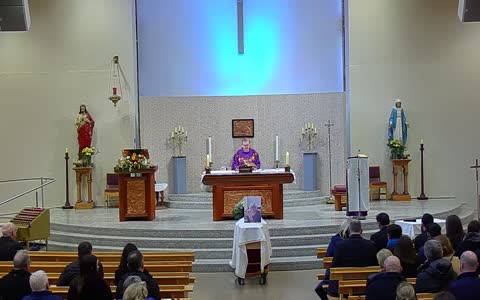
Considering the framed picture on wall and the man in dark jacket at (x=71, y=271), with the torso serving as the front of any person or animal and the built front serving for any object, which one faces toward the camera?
the framed picture on wall

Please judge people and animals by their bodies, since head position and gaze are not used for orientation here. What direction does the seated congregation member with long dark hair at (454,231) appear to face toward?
away from the camera

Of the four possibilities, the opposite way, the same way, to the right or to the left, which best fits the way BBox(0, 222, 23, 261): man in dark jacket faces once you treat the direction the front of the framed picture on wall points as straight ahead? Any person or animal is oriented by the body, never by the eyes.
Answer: the opposite way

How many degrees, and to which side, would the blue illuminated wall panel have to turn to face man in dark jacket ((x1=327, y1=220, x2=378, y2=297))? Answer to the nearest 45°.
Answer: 0° — it already faces them

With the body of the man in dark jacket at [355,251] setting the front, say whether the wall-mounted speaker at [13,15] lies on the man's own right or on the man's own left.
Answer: on the man's own left

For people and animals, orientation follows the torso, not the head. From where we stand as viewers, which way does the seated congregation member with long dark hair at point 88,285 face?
facing away from the viewer

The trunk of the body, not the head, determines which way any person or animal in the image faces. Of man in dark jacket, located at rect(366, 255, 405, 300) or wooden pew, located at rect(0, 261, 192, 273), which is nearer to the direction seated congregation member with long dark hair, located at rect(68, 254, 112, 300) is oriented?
the wooden pew

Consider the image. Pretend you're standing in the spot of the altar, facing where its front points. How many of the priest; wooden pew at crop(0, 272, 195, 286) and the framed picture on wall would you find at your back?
2

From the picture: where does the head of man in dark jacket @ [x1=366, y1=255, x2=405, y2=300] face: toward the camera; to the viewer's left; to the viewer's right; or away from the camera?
away from the camera

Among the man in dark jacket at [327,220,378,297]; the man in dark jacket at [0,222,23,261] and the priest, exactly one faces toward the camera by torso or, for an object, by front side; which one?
the priest

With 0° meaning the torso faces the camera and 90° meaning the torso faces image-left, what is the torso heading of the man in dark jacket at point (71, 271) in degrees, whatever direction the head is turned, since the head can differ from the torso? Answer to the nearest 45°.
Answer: approximately 180°

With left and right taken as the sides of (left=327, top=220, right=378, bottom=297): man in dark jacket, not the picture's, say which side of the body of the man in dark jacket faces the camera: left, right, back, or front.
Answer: back

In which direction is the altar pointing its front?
toward the camera

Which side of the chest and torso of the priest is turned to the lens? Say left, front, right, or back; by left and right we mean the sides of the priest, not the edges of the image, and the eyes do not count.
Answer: front

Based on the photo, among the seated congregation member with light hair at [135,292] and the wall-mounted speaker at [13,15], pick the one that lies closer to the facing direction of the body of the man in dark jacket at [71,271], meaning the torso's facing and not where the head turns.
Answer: the wall-mounted speaker

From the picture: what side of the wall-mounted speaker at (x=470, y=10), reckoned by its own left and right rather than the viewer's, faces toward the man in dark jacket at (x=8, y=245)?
front

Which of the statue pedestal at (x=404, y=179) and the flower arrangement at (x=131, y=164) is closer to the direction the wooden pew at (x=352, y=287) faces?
the statue pedestal

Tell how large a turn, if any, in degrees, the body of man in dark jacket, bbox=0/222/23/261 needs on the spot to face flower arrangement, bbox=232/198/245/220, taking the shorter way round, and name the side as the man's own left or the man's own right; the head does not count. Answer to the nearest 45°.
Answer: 0° — they already face it

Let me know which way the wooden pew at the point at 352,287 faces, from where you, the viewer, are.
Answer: facing away from the viewer

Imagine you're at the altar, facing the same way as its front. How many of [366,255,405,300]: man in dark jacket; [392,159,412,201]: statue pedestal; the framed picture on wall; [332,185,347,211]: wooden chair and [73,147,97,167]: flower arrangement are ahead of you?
1

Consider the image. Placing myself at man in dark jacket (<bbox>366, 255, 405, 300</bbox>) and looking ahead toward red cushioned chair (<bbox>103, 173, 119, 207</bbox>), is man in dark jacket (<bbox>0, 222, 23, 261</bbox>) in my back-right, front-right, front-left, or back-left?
front-left
